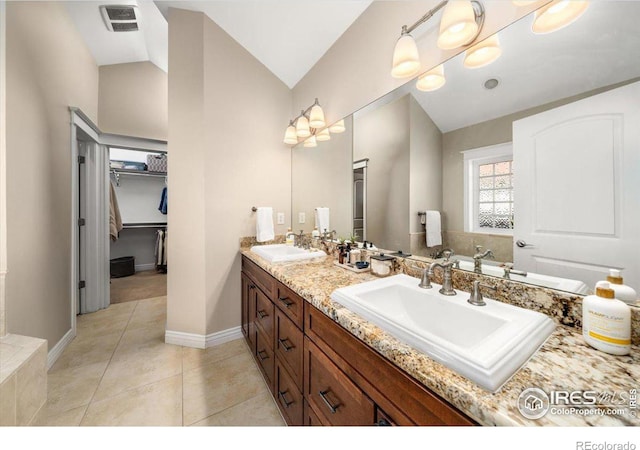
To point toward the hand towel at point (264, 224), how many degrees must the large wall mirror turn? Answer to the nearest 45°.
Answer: approximately 45° to its right

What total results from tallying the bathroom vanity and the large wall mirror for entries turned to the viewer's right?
0

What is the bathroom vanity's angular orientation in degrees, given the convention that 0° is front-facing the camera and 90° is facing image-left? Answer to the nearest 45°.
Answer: approximately 45°

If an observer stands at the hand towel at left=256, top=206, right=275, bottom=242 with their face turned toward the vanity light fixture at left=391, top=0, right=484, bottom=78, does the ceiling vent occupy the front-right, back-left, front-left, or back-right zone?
back-right

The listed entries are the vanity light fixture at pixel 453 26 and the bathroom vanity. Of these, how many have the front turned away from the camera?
0

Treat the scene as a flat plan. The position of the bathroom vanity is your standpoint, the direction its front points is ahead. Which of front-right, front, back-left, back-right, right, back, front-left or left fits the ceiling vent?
front-right
